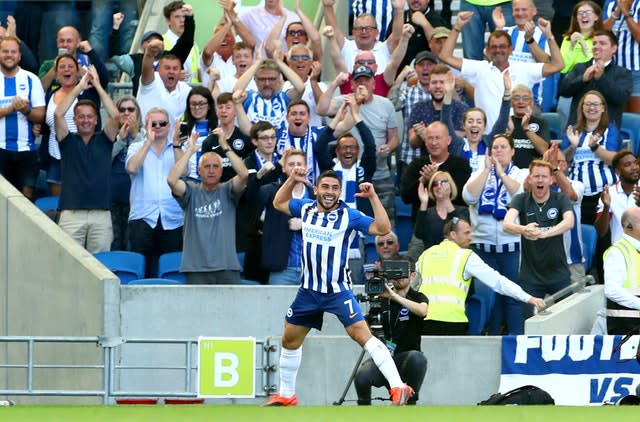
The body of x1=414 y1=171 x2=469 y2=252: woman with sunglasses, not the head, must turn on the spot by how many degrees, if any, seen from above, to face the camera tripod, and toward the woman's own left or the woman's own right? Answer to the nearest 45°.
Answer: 0° — they already face it

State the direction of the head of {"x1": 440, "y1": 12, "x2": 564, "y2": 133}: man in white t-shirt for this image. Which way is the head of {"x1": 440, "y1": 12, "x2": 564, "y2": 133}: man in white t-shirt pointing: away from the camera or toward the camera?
toward the camera

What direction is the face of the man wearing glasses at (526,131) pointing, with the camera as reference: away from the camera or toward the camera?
toward the camera

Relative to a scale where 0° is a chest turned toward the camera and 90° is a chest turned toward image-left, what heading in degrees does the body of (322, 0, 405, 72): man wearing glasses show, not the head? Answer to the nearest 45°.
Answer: approximately 0°

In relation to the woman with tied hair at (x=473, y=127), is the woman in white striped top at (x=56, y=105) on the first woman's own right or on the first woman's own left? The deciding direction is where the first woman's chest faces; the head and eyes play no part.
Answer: on the first woman's own right

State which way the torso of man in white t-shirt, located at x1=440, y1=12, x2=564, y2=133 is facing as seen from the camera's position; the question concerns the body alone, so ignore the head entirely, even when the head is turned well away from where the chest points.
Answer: toward the camera

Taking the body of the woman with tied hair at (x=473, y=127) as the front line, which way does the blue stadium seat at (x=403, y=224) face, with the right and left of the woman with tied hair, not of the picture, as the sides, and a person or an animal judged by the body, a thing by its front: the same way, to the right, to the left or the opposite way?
the same way

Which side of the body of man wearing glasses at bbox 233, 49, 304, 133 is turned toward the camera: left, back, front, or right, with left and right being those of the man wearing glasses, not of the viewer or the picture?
front

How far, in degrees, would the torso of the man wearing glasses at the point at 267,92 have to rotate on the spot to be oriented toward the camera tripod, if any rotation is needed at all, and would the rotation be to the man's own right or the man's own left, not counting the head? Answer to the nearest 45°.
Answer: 0° — they already face it

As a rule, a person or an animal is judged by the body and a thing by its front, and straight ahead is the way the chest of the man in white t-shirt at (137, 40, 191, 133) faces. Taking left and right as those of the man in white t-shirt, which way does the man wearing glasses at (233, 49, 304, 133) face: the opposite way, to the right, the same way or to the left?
the same way

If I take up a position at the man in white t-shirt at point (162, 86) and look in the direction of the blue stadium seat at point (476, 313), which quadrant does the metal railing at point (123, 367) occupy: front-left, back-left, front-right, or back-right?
front-right

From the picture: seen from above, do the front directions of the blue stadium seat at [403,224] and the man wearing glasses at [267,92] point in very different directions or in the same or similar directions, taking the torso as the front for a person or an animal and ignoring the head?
same or similar directions

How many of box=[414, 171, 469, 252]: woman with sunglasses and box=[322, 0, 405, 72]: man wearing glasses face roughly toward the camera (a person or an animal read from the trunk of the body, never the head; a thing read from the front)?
2

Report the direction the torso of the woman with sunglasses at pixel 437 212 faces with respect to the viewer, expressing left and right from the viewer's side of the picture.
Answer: facing the viewer

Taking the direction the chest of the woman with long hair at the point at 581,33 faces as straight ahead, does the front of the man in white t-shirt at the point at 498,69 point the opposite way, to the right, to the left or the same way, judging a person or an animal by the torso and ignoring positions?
the same way

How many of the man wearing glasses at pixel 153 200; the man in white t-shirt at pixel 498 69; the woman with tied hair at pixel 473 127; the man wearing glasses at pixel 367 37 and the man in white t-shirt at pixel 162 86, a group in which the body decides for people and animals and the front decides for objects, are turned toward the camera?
5

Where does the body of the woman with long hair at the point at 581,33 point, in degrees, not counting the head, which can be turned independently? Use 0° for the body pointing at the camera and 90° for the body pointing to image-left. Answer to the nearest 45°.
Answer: approximately 0°

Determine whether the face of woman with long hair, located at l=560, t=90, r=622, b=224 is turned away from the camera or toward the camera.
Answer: toward the camera

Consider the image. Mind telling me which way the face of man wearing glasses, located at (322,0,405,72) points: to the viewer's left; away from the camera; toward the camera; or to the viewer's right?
toward the camera
